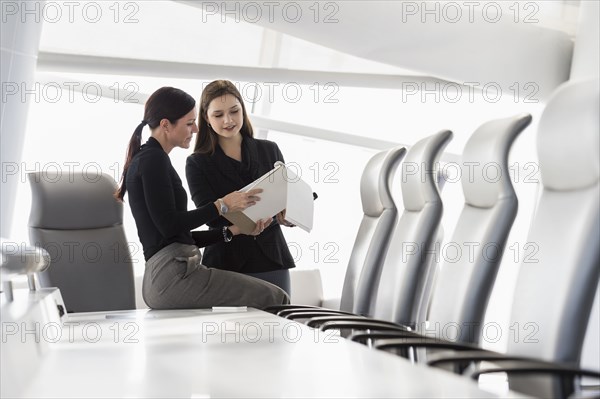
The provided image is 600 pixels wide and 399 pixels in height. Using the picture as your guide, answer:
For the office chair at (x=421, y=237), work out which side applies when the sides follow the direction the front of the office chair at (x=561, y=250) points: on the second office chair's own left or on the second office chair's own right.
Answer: on the second office chair's own right

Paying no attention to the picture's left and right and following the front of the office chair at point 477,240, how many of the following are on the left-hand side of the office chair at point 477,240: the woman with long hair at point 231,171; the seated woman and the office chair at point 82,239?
0

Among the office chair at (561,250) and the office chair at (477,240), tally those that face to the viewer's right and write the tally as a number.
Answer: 0

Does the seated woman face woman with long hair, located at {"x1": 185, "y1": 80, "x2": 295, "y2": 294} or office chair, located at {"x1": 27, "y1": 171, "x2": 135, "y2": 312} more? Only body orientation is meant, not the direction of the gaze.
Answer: the woman with long hair

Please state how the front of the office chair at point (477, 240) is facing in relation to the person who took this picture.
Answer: facing the viewer and to the left of the viewer

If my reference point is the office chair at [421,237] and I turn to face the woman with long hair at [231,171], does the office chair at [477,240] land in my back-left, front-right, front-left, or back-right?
back-left

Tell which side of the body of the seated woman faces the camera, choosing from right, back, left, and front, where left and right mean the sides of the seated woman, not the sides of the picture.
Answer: right

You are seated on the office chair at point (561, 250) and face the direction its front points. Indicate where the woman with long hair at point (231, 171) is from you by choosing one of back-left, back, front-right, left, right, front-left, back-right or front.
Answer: right

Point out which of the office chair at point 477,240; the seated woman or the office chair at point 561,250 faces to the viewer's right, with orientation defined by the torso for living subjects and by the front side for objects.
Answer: the seated woman

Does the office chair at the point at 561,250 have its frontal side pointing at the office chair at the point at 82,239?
no

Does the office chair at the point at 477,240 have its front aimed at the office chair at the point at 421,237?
no

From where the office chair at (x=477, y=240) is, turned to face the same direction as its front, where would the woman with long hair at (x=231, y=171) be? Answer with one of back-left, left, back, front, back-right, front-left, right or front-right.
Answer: right

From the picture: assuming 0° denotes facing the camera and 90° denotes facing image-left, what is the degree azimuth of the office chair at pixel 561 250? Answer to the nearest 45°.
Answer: approximately 45°

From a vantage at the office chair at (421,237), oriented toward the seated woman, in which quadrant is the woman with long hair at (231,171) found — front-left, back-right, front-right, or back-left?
front-right

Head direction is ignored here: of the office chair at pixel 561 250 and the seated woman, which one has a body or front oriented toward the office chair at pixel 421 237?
the seated woman

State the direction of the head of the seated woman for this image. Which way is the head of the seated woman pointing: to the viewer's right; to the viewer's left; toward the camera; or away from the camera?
to the viewer's right

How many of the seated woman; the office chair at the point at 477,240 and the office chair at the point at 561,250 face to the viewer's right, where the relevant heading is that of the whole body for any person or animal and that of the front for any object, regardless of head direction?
1

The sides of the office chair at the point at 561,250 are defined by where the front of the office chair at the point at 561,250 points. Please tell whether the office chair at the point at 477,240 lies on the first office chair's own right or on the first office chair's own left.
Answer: on the first office chair's own right

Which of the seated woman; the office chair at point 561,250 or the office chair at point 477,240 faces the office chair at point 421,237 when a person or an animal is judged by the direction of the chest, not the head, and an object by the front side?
the seated woman

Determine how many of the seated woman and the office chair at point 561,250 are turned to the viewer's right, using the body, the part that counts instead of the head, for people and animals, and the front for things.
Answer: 1
